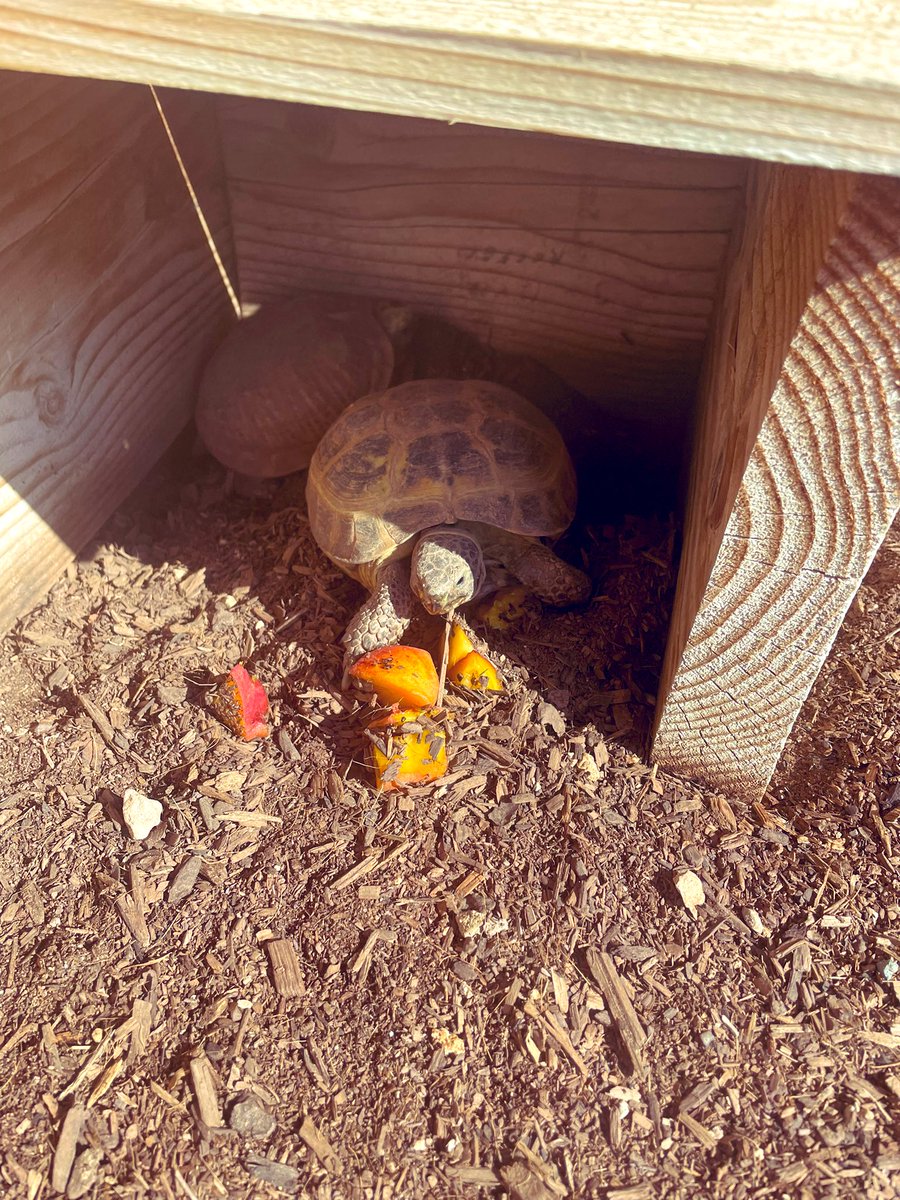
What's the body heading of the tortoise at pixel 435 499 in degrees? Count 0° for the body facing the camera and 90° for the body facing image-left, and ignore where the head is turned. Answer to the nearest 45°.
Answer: approximately 0°

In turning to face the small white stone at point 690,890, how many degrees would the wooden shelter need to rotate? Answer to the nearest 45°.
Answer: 0° — it already faces it

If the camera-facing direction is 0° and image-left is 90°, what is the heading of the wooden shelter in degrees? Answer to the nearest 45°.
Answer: approximately 0°

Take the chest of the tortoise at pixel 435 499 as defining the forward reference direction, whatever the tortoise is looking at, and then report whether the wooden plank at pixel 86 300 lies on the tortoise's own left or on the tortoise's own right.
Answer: on the tortoise's own right

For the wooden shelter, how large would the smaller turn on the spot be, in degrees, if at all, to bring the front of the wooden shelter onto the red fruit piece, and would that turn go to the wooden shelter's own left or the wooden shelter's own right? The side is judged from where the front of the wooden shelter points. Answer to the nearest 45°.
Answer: approximately 45° to the wooden shelter's own right
